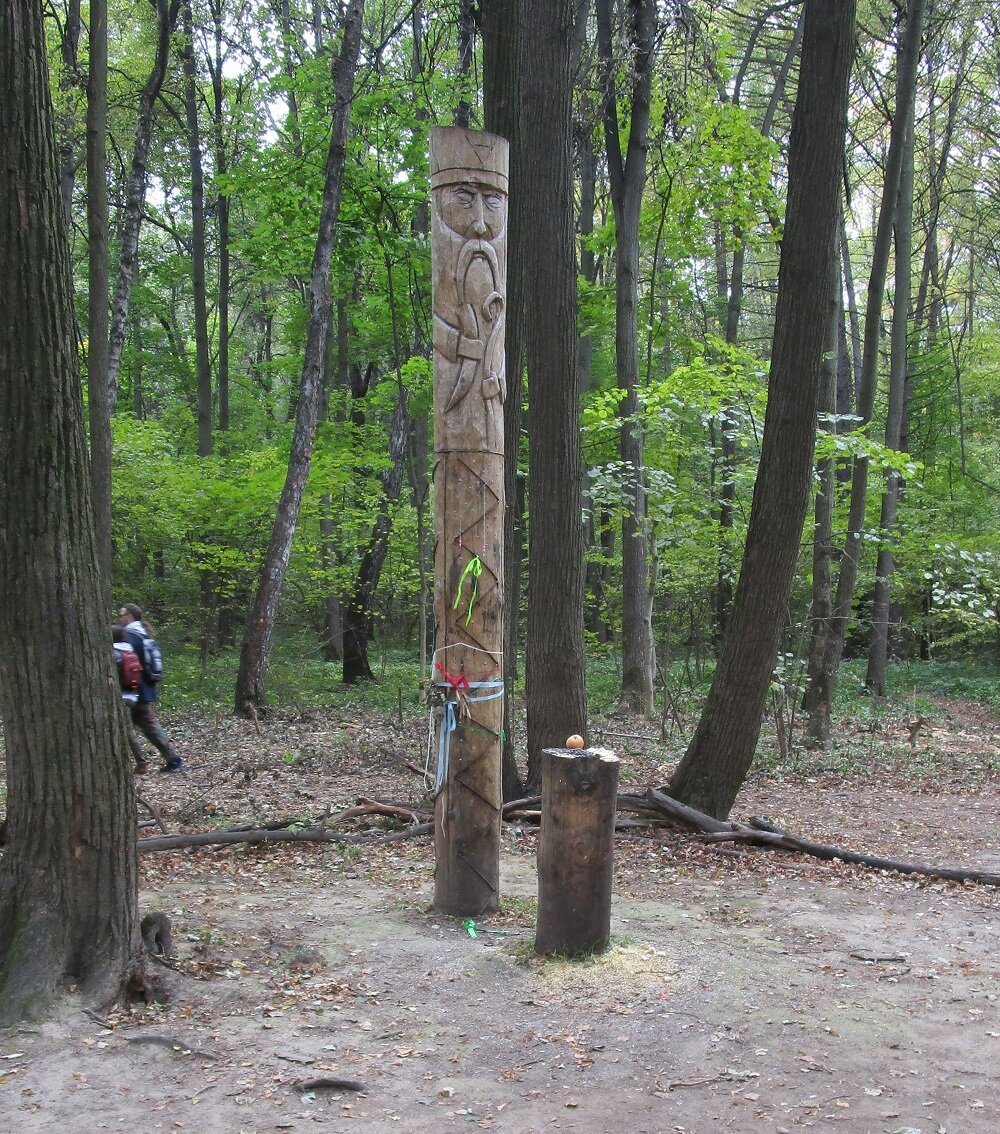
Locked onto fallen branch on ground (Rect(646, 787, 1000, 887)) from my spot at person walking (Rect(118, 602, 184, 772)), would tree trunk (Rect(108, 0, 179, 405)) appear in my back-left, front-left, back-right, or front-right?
back-left

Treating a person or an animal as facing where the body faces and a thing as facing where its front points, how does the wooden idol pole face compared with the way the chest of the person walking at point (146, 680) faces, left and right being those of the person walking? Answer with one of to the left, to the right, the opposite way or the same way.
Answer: to the left

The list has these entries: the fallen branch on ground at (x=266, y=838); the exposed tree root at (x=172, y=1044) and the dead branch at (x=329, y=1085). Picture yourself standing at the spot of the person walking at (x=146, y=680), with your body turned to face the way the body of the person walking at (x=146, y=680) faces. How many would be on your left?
3

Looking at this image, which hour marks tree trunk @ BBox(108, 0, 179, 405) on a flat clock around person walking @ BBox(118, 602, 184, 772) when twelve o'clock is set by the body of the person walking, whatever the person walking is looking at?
The tree trunk is roughly at 3 o'clock from the person walking.

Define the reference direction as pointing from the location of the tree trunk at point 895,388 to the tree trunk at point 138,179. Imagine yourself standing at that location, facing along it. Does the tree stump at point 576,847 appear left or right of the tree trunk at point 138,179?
left

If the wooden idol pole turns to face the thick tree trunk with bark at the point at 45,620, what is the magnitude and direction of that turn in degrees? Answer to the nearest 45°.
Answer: approximately 45° to its right

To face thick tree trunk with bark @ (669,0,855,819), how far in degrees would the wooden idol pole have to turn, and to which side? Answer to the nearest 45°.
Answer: approximately 135° to its left

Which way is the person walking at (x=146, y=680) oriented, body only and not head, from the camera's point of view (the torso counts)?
to the viewer's left

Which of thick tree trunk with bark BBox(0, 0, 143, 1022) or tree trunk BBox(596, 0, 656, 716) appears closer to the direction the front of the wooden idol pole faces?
the thick tree trunk with bark

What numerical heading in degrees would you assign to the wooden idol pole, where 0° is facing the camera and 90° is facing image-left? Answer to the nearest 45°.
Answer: approximately 0°
